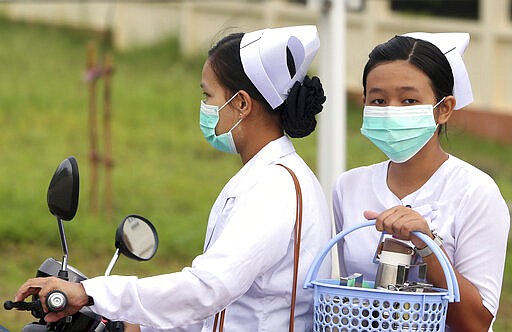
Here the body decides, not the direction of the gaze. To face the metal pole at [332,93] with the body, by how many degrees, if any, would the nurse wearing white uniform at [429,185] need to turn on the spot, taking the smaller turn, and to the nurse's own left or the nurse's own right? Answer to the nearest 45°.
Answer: approximately 135° to the nurse's own right

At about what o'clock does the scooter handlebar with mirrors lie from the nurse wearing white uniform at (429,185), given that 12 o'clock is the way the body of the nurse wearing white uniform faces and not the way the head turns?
The scooter handlebar with mirrors is roughly at 3 o'clock from the nurse wearing white uniform.

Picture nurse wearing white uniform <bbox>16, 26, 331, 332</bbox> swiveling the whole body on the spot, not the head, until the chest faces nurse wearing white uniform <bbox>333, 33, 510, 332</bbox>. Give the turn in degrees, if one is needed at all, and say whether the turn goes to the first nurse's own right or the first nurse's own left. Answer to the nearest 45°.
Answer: approximately 180°

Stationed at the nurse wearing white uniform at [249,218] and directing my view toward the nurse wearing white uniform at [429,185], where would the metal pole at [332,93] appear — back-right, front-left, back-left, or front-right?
front-left

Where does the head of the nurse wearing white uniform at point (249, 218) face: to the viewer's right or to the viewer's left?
to the viewer's left

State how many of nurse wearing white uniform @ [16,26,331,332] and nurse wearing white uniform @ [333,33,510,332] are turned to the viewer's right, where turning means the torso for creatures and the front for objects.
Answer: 0

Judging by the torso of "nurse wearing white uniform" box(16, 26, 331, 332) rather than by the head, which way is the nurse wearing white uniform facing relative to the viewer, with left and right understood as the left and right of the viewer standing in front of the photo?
facing to the left of the viewer

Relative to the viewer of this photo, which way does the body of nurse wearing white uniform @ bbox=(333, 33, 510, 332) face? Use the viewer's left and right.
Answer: facing the viewer and to the left of the viewer

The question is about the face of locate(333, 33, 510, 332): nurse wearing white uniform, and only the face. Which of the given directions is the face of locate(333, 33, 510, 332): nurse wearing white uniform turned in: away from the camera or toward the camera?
toward the camera
